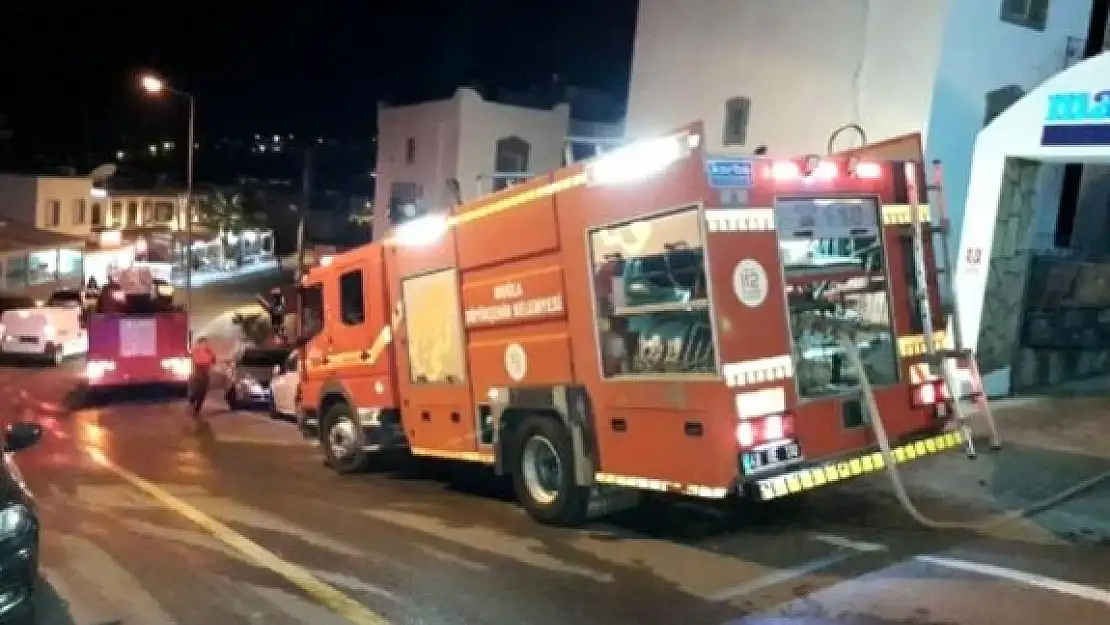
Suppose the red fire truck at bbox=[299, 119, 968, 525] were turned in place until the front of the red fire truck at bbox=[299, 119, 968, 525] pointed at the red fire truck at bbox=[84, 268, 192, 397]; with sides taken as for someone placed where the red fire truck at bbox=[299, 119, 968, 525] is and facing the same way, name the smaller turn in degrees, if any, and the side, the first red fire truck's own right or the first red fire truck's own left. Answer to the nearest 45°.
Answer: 0° — it already faces it

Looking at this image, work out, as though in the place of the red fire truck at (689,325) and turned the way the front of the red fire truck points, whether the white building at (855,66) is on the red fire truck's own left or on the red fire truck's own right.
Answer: on the red fire truck's own right

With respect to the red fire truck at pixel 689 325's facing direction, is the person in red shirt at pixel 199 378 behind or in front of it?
in front

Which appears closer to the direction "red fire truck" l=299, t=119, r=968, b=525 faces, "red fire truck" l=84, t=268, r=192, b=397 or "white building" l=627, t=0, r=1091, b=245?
the red fire truck

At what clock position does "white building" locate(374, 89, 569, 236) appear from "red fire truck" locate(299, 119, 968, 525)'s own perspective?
The white building is roughly at 1 o'clock from the red fire truck.

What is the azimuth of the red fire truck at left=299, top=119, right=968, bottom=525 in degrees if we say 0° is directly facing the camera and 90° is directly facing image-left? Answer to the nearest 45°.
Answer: approximately 135°

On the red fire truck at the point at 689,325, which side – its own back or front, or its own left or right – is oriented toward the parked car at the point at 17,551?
left

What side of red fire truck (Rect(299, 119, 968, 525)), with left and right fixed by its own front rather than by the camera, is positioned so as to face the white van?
front

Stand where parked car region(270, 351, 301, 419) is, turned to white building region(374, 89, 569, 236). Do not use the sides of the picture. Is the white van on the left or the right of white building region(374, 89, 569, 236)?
left

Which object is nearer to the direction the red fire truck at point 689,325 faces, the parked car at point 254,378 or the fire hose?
the parked car
